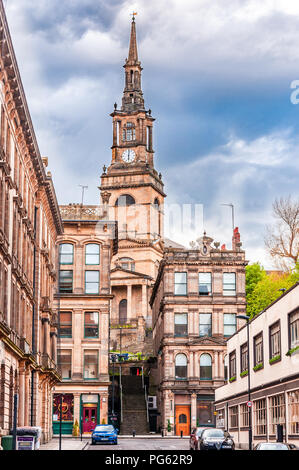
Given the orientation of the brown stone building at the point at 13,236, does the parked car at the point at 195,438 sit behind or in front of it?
in front

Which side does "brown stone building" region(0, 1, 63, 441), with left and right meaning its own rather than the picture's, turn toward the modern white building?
front

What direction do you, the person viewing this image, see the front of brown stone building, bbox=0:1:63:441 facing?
facing to the right of the viewer
